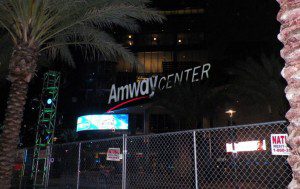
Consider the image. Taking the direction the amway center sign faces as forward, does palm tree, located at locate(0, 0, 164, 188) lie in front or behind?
in front

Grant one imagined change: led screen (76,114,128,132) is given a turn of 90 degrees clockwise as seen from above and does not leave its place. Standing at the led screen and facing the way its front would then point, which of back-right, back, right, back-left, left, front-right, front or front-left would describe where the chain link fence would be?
left

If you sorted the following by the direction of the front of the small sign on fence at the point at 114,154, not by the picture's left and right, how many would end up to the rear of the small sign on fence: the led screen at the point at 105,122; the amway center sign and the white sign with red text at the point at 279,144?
2

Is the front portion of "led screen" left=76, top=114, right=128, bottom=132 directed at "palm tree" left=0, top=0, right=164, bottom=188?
yes

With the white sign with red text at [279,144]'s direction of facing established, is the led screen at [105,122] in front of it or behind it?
behind

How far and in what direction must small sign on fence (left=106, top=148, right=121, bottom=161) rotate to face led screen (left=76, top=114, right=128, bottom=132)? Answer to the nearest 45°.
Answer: approximately 180°

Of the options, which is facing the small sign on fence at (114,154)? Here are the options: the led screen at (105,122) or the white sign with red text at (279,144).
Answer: the led screen

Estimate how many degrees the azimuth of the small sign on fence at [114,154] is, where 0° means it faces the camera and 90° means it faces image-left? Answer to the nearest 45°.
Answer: approximately 0°

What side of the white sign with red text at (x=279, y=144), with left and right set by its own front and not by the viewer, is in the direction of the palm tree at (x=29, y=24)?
right

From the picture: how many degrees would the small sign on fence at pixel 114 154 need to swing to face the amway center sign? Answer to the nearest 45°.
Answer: approximately 180°

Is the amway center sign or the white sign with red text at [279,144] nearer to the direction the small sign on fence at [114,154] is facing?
the white sign with red text

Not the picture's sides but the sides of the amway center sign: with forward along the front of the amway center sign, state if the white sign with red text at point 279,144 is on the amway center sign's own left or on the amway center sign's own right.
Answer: on the amway center sign's own left

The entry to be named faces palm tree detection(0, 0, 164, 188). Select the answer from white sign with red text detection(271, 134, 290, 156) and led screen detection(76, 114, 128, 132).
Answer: the led screen
